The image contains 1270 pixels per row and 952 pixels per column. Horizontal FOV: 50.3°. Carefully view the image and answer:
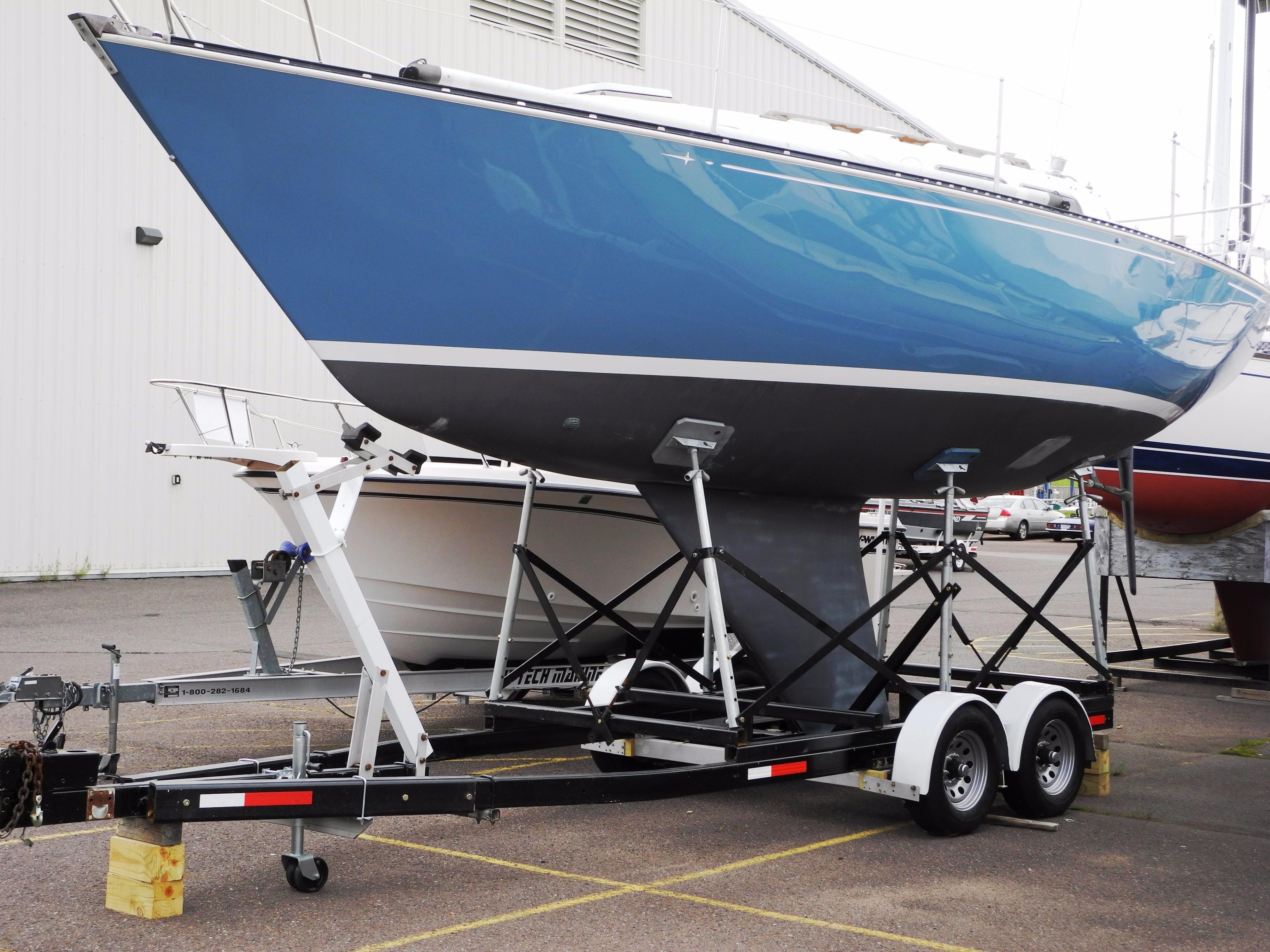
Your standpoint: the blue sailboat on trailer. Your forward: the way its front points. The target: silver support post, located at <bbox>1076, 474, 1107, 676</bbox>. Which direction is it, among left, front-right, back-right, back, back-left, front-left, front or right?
back

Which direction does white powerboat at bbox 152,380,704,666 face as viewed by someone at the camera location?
facing the viewer and to the left of the viewer

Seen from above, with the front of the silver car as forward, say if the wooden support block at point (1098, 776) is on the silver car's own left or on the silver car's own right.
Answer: on the silver car's own right

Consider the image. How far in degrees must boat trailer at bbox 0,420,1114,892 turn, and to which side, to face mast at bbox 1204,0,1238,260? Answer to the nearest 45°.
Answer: approximately 180°

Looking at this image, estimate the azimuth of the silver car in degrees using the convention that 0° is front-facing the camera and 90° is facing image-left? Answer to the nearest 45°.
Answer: approximately 225°

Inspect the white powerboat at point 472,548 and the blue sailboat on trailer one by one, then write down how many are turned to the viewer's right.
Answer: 0

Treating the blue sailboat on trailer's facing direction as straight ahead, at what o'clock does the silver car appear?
The silver car is roughly at 5 o'clock from the blue sailboat on trailer.
